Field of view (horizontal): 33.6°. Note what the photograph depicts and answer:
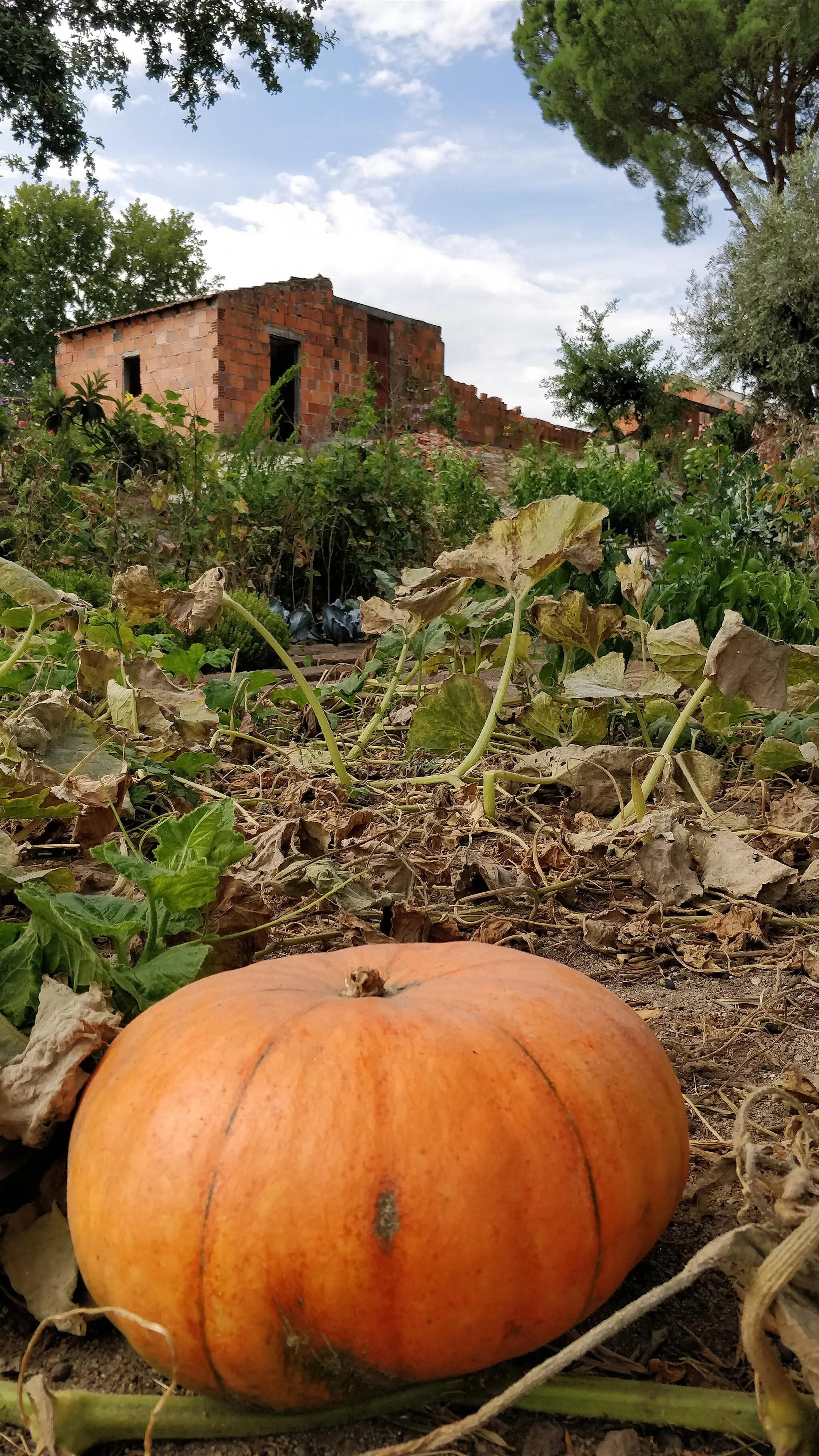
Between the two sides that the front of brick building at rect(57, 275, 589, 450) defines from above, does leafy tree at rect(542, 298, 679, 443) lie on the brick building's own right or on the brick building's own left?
on the brick building's own left

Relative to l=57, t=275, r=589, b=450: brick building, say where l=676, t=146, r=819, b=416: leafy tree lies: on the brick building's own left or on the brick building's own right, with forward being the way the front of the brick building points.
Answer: on the brick building's own left

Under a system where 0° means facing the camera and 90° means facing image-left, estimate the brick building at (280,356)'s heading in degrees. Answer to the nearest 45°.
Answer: approximately 315°

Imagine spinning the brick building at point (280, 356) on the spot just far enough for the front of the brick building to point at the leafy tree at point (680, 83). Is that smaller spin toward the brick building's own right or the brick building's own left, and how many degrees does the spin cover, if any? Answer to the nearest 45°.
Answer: approximately 90° to the brick building's own left

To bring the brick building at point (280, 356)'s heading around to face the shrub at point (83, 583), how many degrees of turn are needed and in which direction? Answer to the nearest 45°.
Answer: approximately 45° to its right

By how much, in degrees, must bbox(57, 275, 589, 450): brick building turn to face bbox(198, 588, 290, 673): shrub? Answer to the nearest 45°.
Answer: approximately 45° to its right

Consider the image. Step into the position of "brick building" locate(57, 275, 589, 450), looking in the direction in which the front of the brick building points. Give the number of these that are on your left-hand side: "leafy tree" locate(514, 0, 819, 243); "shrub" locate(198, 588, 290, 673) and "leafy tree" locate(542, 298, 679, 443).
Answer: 2

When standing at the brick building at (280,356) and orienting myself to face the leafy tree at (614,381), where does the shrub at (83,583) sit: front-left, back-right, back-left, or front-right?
back-right
